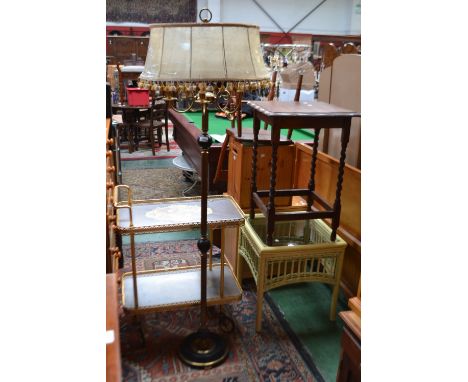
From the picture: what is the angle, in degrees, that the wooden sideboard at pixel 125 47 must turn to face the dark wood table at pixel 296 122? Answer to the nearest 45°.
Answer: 0° — it already faces it

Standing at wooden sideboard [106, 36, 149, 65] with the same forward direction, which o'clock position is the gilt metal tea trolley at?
The gilt metal tea trolley is roughly at 12 o'clock from the wooden sideboard.

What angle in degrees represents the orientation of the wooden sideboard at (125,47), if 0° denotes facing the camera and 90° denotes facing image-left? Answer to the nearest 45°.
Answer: approximately 0°

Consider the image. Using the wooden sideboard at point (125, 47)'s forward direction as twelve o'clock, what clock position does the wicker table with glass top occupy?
The wicker table with glass top is roughly at 12 o'clock from the wooden sideboard.

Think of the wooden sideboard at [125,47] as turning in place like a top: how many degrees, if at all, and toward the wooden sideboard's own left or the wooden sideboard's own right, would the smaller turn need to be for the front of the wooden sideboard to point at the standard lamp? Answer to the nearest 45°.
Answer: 0° — it already faces it

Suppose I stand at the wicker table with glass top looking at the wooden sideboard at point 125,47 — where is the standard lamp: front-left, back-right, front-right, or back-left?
back-left
